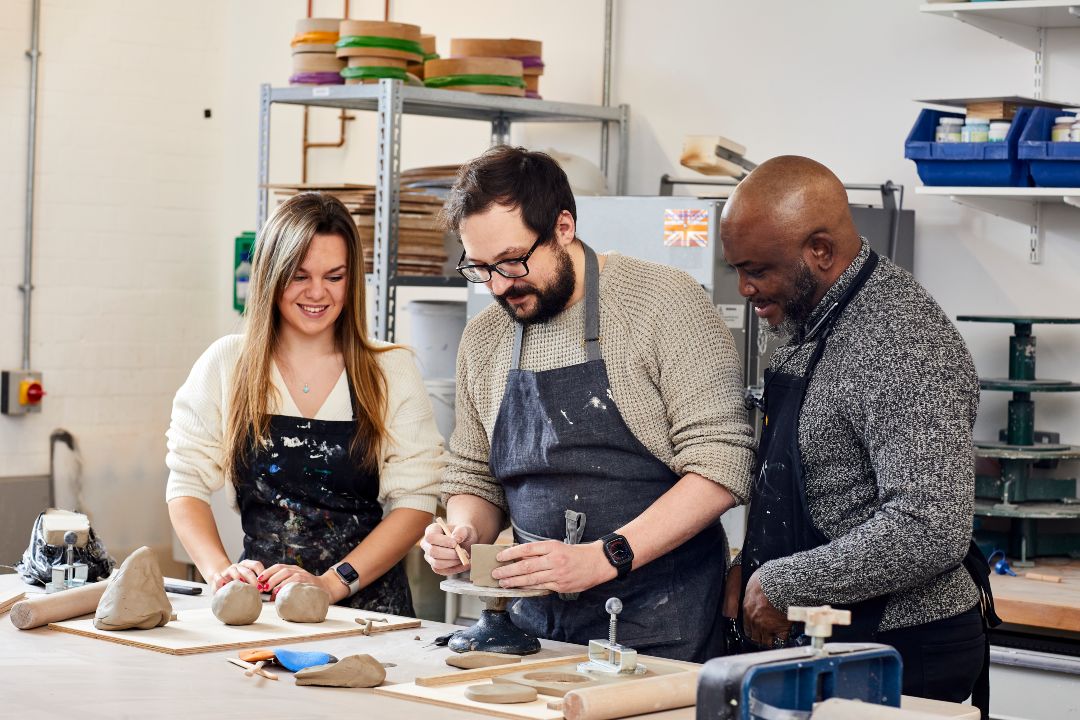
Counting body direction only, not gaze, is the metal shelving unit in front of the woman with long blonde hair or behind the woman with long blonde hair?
behind

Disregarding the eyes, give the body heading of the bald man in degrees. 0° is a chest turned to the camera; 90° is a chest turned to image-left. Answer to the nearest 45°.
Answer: approximately 90°

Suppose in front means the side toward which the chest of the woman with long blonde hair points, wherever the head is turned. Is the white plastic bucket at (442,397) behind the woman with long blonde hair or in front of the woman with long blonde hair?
behind

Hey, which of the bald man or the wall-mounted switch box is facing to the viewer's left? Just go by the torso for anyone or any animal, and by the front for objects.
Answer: the bald man

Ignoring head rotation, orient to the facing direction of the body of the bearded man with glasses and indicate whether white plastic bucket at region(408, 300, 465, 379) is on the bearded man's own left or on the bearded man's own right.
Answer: on the bearded man's own right

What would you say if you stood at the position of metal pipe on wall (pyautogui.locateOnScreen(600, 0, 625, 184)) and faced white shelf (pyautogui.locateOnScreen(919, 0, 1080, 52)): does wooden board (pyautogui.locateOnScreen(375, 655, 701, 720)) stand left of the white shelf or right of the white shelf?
right

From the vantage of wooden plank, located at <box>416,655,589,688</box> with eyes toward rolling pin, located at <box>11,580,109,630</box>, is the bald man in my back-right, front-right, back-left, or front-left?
back-right

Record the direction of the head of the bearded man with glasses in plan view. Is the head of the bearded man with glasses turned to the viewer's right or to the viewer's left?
to the viewer's left
